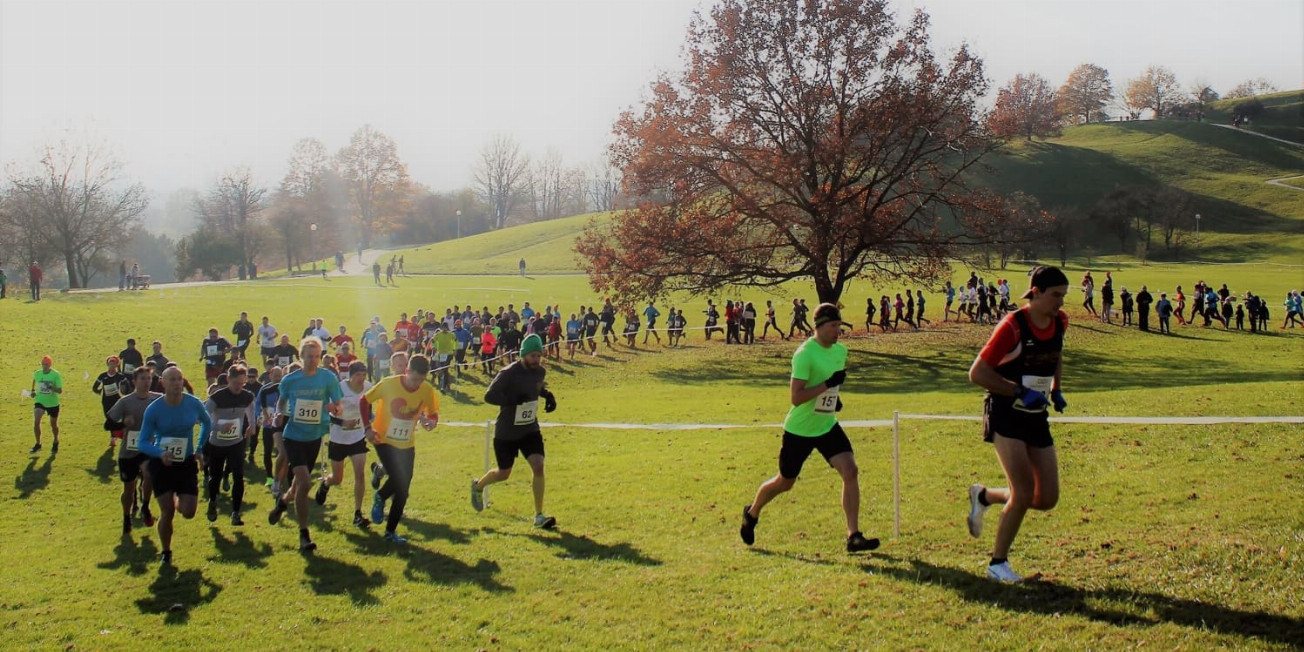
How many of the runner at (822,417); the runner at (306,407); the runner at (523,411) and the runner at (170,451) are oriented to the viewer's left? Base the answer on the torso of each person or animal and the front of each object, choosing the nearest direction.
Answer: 0

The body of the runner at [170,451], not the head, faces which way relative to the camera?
toward the camera

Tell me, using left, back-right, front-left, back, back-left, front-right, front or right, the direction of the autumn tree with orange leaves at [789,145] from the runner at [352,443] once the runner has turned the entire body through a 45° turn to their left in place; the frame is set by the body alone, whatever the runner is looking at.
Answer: front-left

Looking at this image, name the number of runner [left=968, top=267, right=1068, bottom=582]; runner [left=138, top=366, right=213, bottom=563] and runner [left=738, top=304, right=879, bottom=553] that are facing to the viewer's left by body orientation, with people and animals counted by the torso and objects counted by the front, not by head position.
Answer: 0

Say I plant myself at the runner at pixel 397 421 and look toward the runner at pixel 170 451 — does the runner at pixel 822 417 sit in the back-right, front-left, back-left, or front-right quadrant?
back-left

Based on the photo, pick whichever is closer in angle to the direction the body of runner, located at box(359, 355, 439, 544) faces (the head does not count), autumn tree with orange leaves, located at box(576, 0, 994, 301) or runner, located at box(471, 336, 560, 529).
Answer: the runner

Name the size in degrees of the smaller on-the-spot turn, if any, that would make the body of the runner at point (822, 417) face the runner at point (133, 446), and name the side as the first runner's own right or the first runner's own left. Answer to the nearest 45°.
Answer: approximately 135° to the first runner's own right

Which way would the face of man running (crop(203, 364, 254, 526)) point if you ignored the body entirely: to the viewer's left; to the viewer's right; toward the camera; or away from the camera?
toward the camera

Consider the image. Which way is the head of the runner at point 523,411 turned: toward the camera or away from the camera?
toward the camera

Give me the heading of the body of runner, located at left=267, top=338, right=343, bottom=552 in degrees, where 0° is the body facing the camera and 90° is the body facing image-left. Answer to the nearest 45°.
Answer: approximately 315°

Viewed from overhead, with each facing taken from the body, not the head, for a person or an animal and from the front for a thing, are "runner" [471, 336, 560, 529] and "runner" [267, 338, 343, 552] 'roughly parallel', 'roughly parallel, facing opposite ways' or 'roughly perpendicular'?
roughly parallel

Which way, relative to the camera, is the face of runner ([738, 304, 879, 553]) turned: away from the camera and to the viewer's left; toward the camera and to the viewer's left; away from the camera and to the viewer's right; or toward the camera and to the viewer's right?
toward the camera and to the viewer's right
